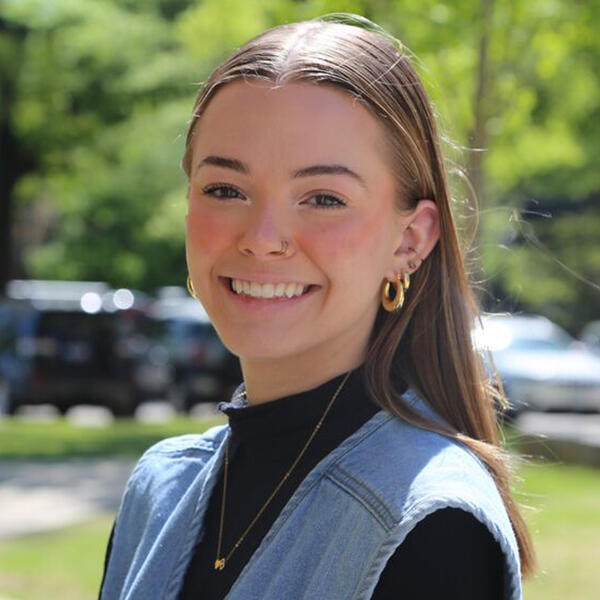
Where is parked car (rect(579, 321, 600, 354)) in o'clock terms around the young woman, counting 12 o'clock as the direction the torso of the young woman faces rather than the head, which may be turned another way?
The parked car is roughly at 5 o'clock from the young woman.

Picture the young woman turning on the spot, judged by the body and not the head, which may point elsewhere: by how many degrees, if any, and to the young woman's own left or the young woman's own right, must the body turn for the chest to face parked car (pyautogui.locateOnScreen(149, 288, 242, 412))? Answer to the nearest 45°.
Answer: approximately 135° to the young woman's own right

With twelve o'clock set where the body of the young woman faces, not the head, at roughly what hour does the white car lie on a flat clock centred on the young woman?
The white car is roughly at 5 o'clock from the young woman.

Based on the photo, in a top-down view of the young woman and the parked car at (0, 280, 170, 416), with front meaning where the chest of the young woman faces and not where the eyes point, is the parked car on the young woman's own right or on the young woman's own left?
on the young woman's own right

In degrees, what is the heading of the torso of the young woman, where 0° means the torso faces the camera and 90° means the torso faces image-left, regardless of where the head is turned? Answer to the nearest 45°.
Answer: approximately 45°
